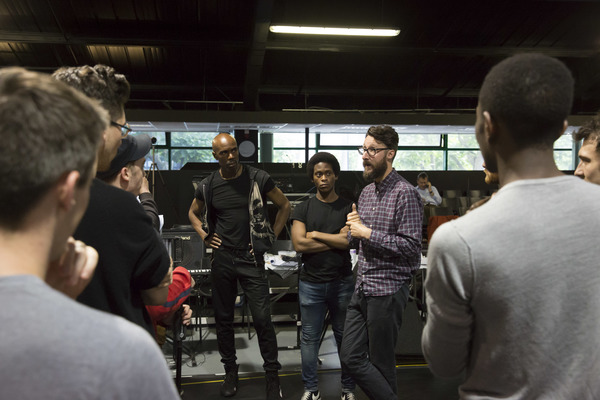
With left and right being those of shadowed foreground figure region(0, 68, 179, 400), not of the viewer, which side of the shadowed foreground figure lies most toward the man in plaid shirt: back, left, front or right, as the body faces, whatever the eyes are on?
front

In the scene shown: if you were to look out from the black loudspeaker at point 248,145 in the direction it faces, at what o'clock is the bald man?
The bald man is roughly at 12 o'clock from the black loudspeaker.

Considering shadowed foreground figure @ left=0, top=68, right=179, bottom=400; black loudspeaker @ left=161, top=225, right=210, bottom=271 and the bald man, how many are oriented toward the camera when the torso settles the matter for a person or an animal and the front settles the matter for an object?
2

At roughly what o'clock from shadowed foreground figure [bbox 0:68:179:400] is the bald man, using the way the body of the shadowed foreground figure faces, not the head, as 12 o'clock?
The bald man is roughly at 11 o'clock from the shadowed foreground figure.

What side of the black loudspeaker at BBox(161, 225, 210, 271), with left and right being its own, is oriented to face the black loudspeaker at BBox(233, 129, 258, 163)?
back

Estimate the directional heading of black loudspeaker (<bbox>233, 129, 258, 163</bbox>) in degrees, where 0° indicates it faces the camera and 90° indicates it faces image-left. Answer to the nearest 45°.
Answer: approximately 0°

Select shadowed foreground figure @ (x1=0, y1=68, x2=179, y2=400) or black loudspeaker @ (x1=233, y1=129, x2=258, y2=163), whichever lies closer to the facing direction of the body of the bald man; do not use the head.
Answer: the shadowed foreground figure

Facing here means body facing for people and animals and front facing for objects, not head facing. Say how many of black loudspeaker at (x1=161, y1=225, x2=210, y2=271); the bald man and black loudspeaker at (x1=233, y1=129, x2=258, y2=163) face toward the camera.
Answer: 3

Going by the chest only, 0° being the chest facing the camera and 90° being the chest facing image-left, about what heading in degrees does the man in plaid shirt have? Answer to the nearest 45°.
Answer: approximately 45°

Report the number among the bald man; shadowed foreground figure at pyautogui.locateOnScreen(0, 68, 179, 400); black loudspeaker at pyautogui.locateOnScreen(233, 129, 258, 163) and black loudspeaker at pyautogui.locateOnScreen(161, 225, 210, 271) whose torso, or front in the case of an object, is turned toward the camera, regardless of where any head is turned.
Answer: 3

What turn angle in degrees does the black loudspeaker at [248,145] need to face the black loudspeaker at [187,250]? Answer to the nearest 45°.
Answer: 0° — it already faces it

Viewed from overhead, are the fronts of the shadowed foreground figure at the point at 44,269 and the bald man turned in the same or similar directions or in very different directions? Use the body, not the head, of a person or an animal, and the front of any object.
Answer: very different directions

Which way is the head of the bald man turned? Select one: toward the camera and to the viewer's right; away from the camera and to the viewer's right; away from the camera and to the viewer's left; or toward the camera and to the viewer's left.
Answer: toward the camera and to the viewer's right

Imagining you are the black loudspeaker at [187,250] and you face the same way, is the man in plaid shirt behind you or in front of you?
in front
